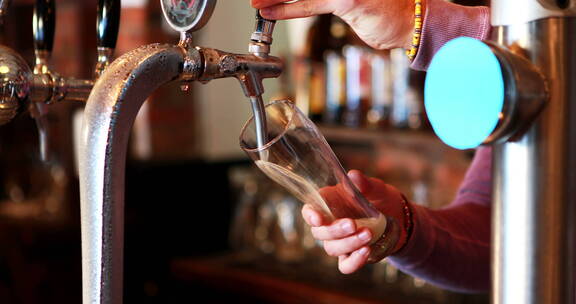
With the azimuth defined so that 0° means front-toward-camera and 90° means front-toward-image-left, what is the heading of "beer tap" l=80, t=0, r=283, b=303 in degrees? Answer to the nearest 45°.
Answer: approximately 270°

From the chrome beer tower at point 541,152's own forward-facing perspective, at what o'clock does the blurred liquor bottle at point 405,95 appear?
The blurred liquor bottle is roughly at 4 o'clock from the chrome beer tower.

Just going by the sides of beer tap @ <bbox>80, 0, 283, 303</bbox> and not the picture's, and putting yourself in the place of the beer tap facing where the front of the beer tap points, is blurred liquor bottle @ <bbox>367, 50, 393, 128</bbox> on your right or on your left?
on your left

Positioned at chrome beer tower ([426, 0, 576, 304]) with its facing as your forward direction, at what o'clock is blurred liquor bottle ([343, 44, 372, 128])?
The blurred liquor bottle is roughly at 4 o'clock from the chrome beer tower.

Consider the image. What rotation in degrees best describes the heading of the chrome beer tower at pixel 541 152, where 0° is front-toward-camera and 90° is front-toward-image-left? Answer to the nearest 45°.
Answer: approximately 45°

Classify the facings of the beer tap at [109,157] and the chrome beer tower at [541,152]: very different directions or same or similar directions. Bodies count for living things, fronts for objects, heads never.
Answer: very different directions
